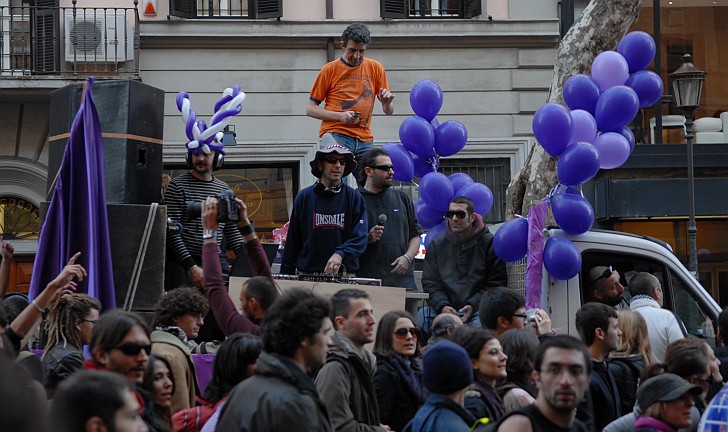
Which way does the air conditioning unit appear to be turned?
toward the camera

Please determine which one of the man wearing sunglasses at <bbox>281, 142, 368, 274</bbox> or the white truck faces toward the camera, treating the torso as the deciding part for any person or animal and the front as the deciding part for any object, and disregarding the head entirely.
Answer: the man wearing sunglasses

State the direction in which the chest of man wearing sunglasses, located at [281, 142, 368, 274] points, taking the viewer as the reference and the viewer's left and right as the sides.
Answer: facing the viewer

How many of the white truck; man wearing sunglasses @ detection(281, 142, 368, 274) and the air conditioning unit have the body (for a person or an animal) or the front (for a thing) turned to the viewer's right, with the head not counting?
1

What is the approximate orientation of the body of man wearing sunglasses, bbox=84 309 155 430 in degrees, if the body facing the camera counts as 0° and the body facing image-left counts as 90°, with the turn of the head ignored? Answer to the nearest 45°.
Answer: approximately 315°

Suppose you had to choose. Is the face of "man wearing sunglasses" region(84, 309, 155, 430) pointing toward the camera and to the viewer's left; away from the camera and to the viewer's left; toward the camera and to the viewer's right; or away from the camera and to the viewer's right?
toward the camera and to the viewer's right

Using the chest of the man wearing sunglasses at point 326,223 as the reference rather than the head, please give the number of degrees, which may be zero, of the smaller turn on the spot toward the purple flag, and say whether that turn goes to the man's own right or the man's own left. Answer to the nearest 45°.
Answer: approximately 90° to the man's own right

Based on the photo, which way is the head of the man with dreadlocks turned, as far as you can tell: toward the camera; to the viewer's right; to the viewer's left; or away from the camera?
to the viewer's right

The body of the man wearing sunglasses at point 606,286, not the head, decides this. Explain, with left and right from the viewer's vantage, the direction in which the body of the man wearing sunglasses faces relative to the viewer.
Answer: facing the viewer and to the right of the viewer

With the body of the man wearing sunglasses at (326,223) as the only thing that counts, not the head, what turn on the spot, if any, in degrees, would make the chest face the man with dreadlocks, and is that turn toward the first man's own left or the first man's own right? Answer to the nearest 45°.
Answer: approximately 45° to the first man's own right

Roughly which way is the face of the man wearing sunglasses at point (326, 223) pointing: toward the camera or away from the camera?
toward the camera

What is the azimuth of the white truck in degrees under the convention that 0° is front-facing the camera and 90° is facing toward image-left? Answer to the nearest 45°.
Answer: approximately 270°

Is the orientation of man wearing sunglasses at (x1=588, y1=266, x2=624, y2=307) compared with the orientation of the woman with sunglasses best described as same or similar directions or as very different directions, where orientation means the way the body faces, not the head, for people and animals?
same or similar directions
